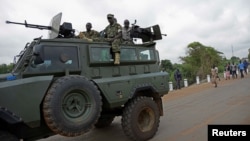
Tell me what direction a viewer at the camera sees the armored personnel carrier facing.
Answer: facing the viewer and to the left of the viewer
